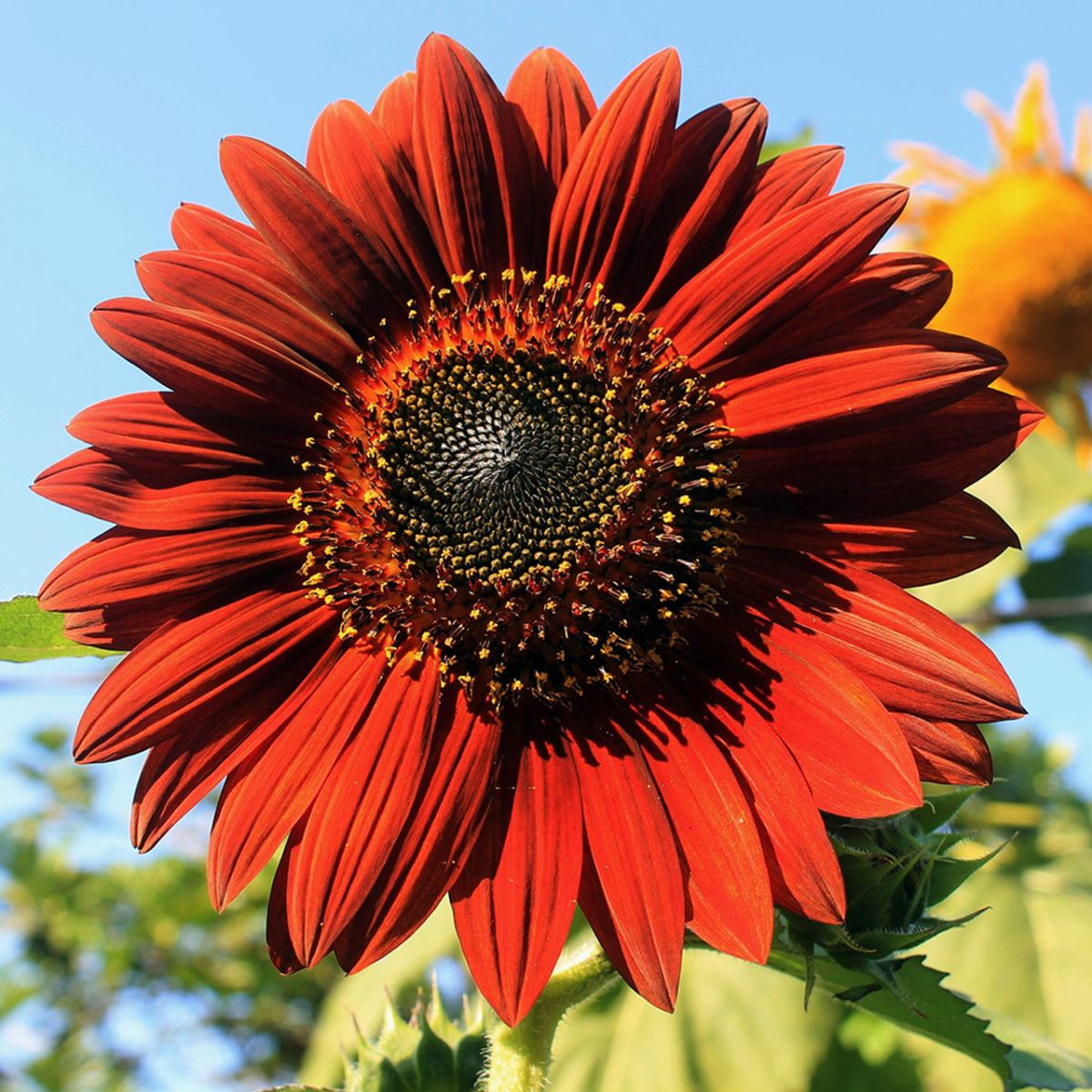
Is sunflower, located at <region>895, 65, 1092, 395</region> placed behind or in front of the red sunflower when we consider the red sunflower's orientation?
behind

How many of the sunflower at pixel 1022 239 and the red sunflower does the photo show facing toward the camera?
2

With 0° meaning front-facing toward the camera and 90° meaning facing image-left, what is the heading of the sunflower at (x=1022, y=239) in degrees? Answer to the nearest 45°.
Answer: approximately 0°

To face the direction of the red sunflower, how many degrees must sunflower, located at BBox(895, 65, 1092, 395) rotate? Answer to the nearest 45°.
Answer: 0° — it already faces it
